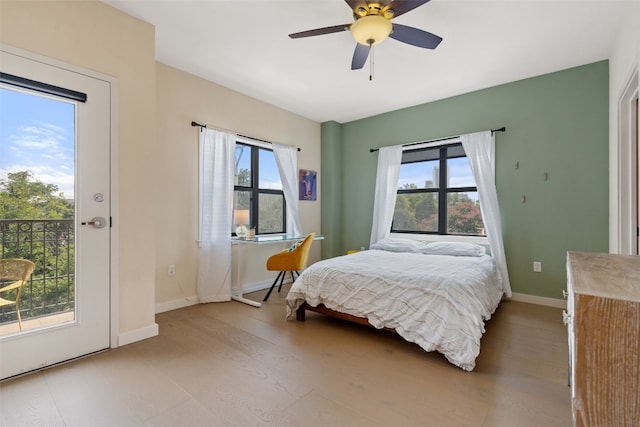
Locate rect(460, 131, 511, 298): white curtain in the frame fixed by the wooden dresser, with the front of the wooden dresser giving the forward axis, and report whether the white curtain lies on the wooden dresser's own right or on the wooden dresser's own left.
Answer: on the wooden dresser's own right

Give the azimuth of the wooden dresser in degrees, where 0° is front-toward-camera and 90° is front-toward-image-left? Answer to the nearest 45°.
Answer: approximately 90°

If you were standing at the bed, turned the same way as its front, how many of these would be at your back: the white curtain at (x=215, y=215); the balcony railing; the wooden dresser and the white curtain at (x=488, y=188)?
1

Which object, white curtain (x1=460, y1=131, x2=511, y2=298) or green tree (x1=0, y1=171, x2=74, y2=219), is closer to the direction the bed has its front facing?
the green tree

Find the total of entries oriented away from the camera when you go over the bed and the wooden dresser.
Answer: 0

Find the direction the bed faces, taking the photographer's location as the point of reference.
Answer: facing the viewer and to the left of the viewer

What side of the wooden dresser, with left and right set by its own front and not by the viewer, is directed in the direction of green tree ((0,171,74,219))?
front

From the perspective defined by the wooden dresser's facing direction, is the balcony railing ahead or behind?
ahead

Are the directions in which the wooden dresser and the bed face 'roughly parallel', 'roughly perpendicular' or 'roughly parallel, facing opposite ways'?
roughly perpendicular

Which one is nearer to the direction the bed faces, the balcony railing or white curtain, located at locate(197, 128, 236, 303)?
the balcony railing

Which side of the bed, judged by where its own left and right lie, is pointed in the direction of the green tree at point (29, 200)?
right
